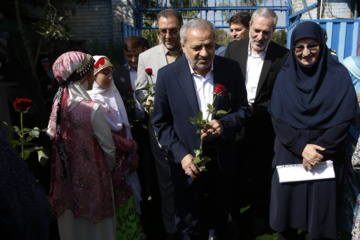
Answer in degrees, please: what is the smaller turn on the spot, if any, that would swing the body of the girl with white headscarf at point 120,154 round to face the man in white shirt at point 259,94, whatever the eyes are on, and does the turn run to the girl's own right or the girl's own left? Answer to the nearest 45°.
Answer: approximately 45° to the girl's own left

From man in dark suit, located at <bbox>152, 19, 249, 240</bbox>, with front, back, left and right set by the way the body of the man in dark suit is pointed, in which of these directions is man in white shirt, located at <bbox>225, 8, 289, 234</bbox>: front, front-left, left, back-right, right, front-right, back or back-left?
back-left

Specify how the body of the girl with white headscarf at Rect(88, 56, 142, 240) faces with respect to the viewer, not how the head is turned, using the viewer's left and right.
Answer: facing the viewer and to the right of the viewer

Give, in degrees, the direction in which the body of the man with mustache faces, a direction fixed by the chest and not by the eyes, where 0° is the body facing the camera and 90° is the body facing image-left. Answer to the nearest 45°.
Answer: approximately 0°

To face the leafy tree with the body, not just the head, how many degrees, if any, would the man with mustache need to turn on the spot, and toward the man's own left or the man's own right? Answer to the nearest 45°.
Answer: approximately 135° to the man's own right

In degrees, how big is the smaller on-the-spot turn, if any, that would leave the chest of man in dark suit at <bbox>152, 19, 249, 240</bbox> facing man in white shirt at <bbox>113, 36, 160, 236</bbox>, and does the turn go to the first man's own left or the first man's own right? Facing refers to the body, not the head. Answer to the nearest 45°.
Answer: approximately 135° to the first man's own right

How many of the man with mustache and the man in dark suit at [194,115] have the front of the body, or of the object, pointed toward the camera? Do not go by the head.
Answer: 2

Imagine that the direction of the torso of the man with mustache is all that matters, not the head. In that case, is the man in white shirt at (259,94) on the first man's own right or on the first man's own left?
on the first man's own left
